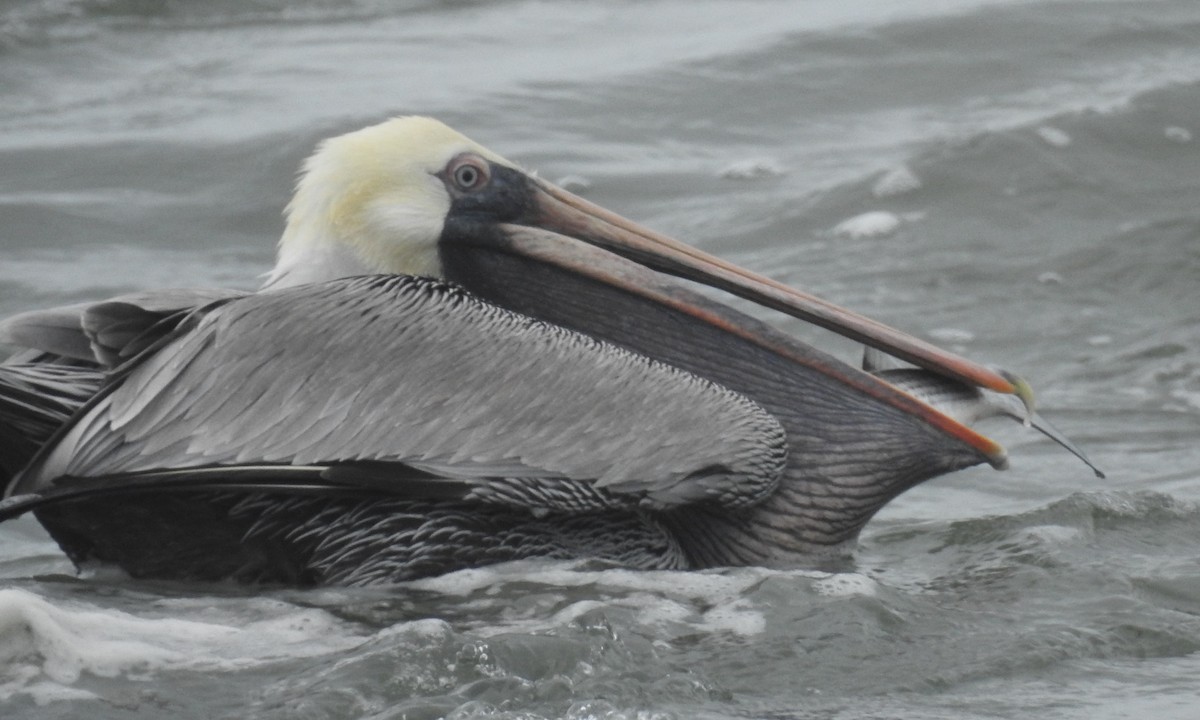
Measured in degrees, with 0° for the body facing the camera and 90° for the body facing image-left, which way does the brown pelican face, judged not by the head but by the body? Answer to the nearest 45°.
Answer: approximately 270°
